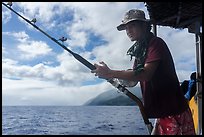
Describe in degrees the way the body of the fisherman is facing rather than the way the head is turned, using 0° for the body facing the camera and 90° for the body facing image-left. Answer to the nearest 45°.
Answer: approximately 90°

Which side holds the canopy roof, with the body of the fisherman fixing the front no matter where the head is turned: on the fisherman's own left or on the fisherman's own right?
on the fisherman's own right
